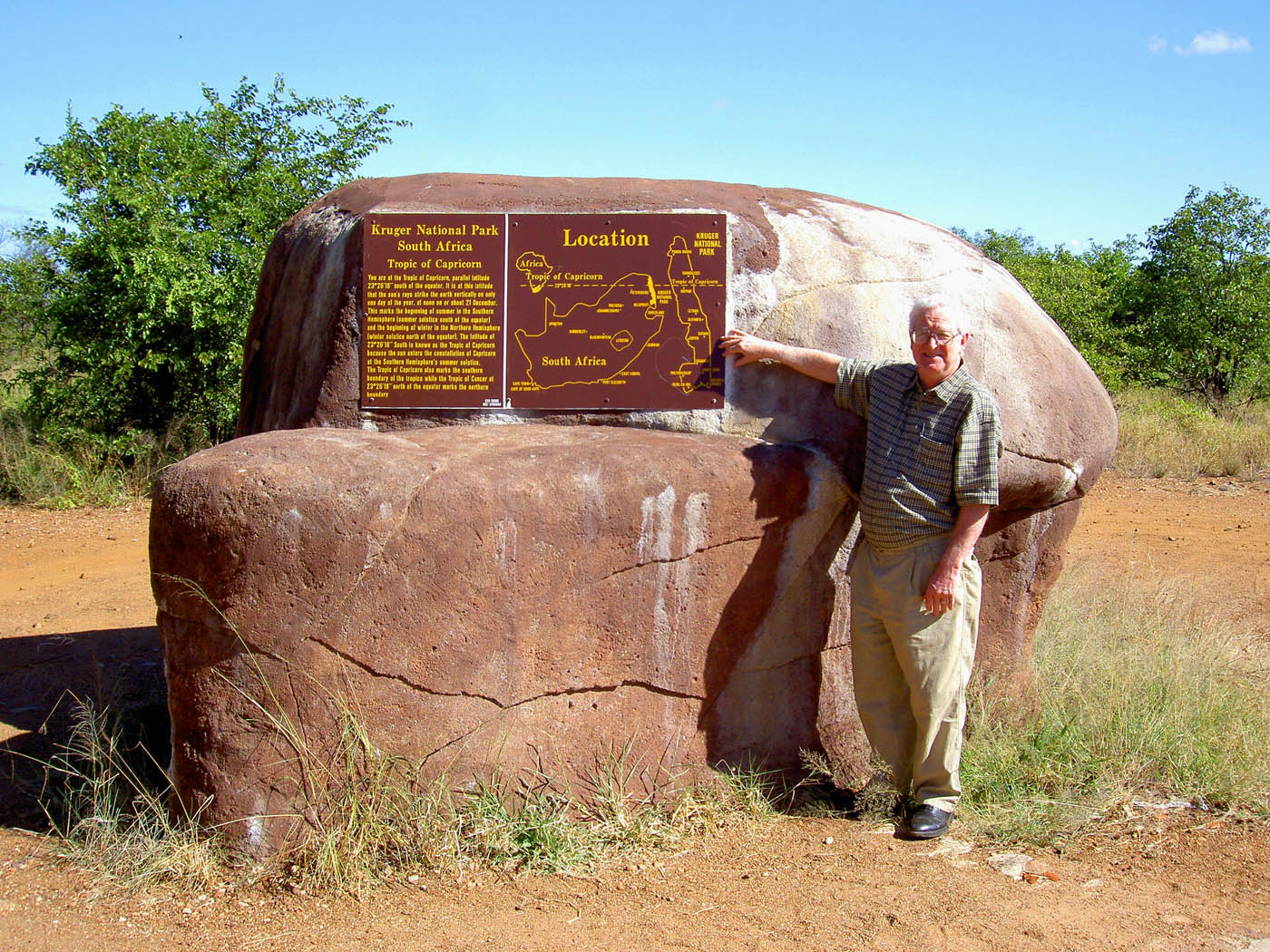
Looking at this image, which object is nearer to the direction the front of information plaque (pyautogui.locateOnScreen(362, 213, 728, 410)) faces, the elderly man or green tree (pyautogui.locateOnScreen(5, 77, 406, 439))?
the elderly man

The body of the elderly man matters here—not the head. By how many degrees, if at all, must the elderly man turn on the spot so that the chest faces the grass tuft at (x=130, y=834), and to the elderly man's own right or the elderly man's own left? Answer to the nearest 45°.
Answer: approximately 45° to the elderly man's own right

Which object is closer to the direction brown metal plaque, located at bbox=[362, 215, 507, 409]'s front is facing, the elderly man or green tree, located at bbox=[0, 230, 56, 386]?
the elderly man

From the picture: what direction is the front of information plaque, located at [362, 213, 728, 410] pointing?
toward the camera

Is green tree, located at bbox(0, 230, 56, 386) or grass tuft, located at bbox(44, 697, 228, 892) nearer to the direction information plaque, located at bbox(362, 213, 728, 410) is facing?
the grass tuft

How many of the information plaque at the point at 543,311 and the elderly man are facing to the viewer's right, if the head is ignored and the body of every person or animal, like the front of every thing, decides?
0

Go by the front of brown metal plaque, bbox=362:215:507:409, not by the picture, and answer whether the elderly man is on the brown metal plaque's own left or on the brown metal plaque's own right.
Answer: on the brown metal plaque's own left

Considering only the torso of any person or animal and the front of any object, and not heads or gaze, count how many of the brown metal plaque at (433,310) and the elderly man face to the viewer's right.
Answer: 0

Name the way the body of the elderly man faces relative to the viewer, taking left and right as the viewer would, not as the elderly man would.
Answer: facing the viewer and to the left of the viewer
